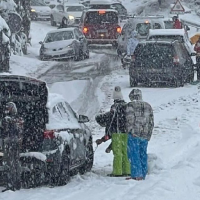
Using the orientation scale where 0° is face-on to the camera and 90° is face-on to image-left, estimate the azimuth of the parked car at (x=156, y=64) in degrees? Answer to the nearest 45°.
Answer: approximately 225°

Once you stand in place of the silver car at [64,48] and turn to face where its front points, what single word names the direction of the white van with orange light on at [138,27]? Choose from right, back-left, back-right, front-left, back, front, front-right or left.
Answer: back-left

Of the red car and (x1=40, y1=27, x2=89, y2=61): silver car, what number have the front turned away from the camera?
1

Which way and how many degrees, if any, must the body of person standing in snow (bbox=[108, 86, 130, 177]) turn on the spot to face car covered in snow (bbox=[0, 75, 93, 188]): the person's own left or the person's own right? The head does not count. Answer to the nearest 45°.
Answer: approximately 90° to the person's own left

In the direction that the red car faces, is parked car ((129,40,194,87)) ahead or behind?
behind

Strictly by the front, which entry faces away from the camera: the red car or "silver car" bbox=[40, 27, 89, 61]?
the red car

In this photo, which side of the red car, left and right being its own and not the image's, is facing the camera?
back

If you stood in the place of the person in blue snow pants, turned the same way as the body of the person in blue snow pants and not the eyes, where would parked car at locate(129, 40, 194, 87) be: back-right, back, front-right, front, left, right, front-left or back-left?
front-right

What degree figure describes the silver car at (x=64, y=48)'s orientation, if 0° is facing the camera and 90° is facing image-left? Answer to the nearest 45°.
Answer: approximately 45°

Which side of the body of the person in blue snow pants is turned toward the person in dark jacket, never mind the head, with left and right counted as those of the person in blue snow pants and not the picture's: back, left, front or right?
left

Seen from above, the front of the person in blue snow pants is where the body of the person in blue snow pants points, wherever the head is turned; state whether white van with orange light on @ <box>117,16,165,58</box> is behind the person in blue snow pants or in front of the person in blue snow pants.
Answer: in front

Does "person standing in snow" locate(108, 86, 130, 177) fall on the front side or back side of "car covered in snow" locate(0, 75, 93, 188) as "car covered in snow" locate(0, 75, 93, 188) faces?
on the front side
